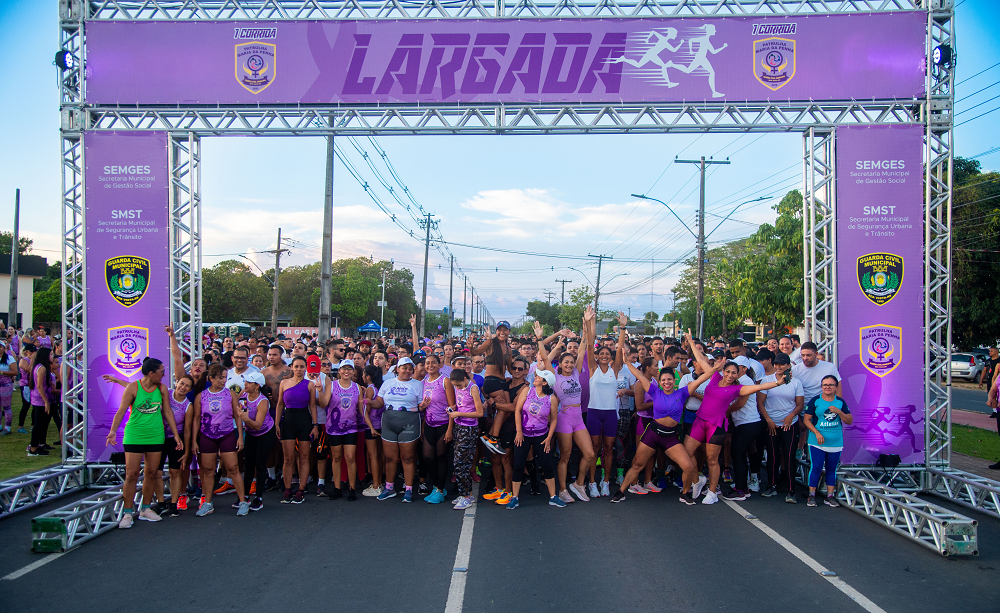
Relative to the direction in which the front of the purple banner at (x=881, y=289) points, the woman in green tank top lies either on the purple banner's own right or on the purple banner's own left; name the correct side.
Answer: on the purple banner's own right

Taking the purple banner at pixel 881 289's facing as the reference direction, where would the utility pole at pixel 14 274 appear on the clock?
The utility pole is roughly at 3 o'clock from the purple banner.

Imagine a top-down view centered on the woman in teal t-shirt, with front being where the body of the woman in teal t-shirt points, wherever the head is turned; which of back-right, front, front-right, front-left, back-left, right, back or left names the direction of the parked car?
back

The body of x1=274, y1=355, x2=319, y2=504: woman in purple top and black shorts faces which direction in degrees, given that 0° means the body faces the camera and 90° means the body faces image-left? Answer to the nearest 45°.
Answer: approximately 0°

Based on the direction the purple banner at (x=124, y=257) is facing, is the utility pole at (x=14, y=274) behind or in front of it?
behind

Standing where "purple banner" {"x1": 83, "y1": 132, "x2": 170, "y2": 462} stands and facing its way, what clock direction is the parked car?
The parked car is roughly at 9 o'clock from the purple banner.

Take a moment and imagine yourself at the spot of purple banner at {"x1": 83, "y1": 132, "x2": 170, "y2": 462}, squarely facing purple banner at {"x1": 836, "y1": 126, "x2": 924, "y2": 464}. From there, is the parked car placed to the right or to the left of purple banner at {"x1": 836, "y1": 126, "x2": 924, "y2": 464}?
left
